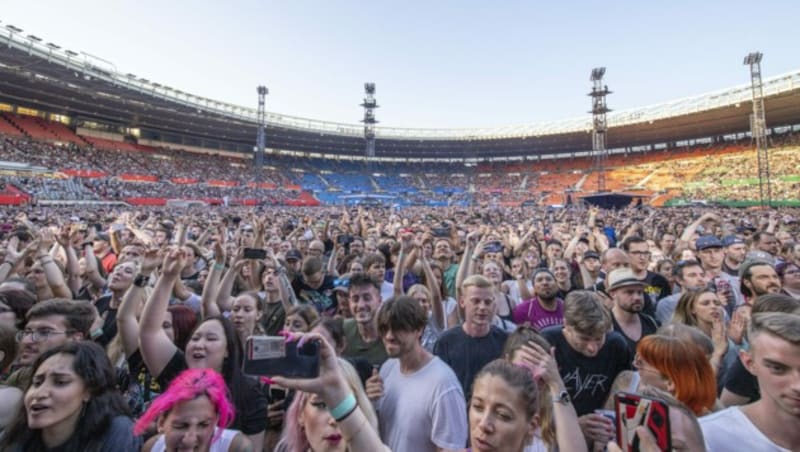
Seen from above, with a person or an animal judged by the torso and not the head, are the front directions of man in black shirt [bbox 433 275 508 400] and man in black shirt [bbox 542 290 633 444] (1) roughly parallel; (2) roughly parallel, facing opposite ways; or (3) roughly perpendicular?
roughly parallel

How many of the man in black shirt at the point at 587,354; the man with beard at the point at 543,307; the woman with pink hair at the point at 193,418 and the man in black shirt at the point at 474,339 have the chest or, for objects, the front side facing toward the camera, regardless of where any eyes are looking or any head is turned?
4

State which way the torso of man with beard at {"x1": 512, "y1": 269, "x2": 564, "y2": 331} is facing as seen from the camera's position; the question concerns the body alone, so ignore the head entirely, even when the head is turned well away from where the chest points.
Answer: toward the camera

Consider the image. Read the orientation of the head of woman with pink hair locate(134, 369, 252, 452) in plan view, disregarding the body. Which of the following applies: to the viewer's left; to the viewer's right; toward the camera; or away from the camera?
toward the camera

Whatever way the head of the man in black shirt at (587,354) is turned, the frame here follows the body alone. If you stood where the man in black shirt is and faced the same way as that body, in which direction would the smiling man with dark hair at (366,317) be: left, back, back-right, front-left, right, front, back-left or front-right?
right

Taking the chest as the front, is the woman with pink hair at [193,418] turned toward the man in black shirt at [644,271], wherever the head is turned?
no

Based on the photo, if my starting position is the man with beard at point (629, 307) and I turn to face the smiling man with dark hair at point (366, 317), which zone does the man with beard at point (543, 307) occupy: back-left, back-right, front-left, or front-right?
front-right

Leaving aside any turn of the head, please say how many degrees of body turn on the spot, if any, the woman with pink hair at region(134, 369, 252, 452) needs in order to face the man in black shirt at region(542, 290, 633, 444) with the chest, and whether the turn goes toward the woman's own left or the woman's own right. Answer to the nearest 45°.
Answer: approximately 90° to the woman's own left

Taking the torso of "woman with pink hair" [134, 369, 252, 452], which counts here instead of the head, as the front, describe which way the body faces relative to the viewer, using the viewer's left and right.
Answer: facing the viewer

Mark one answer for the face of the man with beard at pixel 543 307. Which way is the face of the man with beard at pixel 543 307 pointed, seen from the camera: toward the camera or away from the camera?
toward the camera

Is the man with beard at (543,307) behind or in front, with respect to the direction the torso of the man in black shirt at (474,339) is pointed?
behind

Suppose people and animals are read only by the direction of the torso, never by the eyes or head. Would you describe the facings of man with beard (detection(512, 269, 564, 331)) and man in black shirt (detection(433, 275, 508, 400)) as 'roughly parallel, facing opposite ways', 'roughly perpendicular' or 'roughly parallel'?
roughly parallel

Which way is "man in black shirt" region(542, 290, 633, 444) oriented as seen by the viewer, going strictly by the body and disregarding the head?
toward the camera
